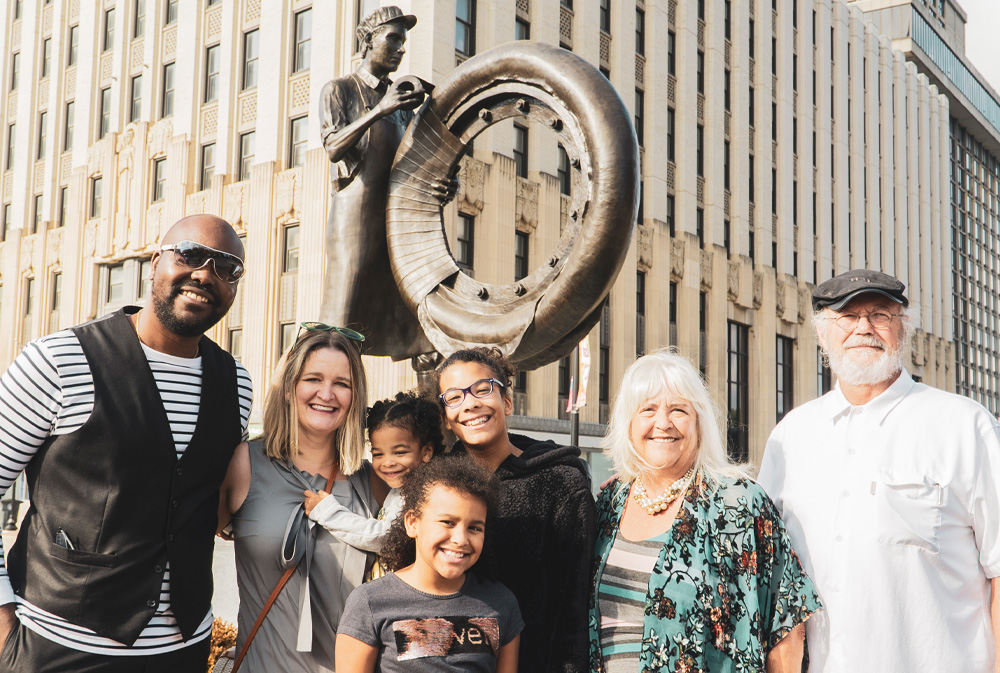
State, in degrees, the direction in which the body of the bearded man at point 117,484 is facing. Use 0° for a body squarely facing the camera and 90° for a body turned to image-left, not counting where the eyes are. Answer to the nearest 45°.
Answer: approximately 315°

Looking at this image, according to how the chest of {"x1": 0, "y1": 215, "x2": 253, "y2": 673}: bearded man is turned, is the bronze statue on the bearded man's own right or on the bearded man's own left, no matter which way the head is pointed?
on the bearded man's own left

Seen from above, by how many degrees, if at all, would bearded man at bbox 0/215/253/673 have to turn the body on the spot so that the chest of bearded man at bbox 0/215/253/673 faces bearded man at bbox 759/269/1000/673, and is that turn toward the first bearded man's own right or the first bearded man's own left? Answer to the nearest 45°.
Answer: approximately 45° to the first bearded man's own left

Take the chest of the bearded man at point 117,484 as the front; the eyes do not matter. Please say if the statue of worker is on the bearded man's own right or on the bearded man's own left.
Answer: on the bearded man's own left

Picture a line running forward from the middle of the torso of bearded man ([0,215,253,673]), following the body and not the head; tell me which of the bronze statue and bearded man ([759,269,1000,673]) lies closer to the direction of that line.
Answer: the bearded man
